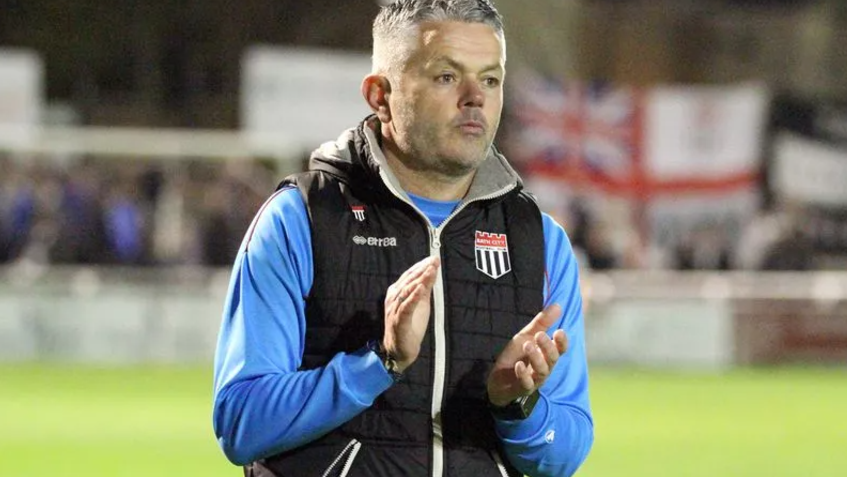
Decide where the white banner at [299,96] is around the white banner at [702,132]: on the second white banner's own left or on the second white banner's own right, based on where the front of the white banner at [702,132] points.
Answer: on the second white banner's own right

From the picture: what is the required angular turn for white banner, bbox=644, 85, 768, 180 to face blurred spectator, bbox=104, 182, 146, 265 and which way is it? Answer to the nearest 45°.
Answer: approximately 45° to its right

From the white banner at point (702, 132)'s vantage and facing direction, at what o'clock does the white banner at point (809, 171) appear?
the white banner at point (809, 171) is roughly at 8 o'clock from the white banner at point (702, 132).

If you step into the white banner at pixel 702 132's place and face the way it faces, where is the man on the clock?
The man is roughly at 12 o'clock from the white banner.

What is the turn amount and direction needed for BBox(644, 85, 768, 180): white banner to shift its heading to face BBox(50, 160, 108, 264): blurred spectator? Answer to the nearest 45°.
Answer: approximately 45° to its right

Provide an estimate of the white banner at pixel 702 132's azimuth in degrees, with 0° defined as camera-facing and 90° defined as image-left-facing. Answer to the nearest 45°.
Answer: approximately 0°

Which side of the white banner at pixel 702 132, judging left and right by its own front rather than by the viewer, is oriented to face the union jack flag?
right
